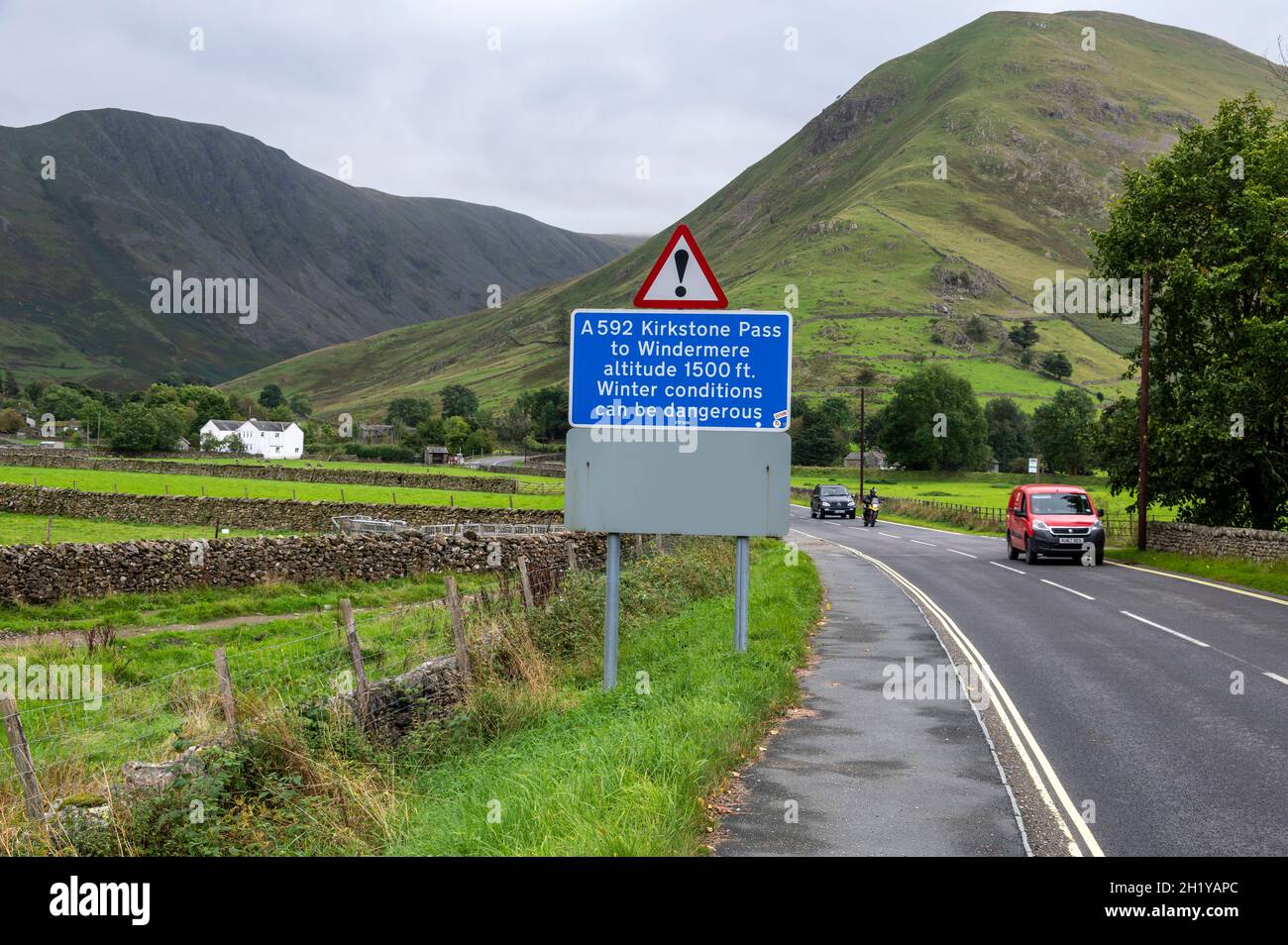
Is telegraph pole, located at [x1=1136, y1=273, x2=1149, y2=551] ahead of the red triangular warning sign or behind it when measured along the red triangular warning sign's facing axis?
behind

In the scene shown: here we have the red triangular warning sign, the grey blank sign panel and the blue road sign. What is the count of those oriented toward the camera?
3

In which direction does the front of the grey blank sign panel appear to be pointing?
toward the camera

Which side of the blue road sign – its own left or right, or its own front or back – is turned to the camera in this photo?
front

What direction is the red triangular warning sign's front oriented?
toward the camera

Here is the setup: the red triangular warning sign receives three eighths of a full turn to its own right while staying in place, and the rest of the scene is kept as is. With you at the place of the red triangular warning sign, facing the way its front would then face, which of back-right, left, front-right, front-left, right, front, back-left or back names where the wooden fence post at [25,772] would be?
left
